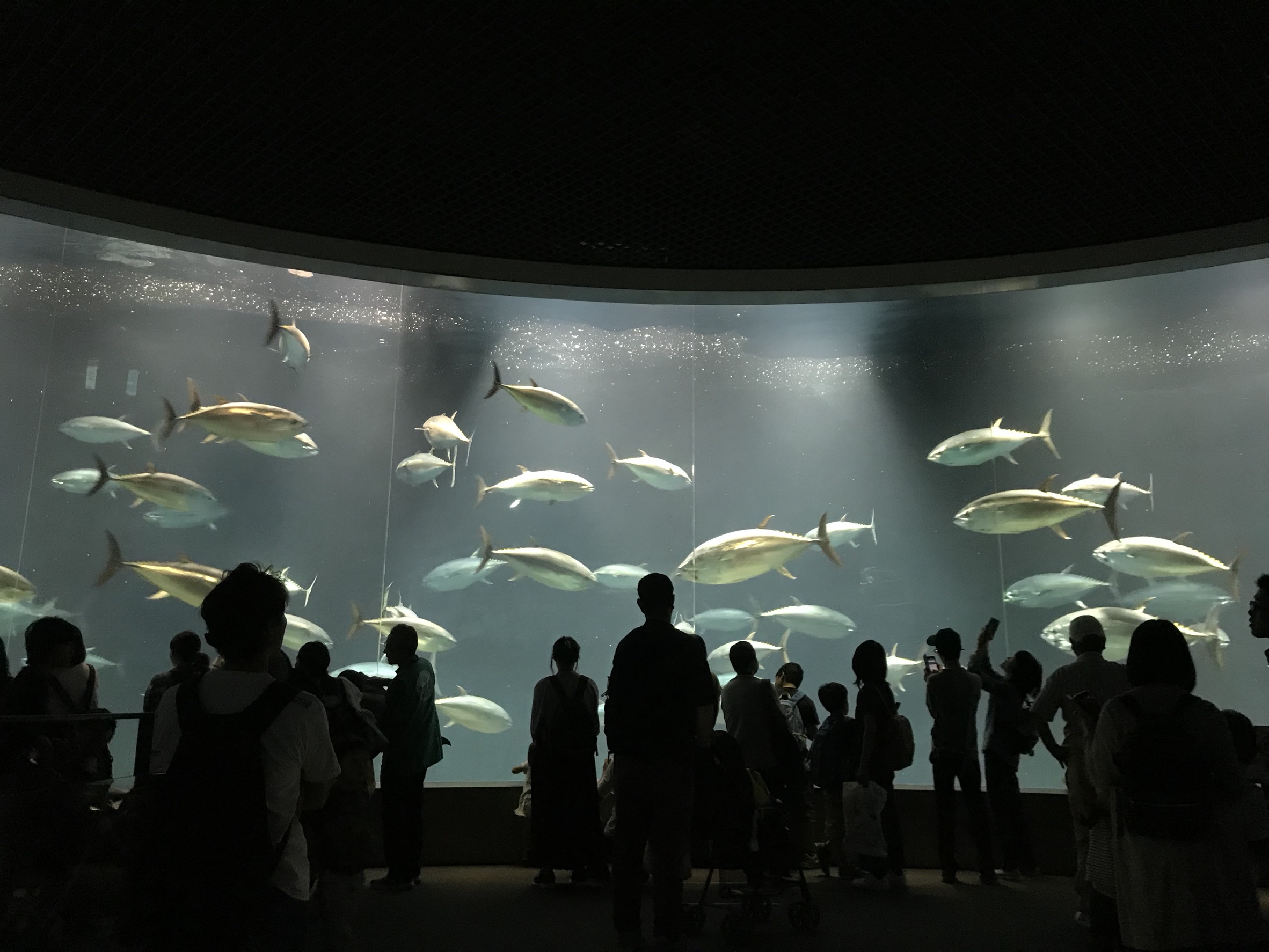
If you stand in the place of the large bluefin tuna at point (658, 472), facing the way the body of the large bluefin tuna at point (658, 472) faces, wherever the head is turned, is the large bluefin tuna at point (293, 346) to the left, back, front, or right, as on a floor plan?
back

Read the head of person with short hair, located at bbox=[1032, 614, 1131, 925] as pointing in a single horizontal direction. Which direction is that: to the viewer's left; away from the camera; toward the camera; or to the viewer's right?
away from the camera

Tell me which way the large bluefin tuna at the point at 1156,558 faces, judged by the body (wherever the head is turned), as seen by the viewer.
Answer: to the viewer's left

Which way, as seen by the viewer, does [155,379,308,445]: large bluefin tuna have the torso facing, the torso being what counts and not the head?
to the viewer's right

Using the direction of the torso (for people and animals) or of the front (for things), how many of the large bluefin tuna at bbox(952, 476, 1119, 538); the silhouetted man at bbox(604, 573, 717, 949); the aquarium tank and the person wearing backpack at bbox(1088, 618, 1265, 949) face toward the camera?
1

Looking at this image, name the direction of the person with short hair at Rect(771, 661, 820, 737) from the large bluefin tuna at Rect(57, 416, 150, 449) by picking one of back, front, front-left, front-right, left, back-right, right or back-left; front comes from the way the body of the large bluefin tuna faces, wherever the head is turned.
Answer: back-left

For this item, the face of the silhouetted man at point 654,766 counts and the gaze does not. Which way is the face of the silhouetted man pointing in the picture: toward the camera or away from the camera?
away from the camera

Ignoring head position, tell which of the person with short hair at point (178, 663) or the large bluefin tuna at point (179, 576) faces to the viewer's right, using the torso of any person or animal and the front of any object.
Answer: the large bluefin tuna

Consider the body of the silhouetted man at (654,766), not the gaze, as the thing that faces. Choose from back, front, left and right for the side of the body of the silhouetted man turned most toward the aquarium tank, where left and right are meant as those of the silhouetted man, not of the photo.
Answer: front

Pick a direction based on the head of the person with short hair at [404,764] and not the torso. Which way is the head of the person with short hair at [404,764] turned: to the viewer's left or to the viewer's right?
to the viewer's left

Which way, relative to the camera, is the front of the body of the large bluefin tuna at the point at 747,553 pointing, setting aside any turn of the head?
to the viewer's left

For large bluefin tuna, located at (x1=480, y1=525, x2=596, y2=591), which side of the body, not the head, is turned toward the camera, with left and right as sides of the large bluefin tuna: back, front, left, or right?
right

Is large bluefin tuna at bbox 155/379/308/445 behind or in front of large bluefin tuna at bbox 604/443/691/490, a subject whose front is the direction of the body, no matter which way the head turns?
behind

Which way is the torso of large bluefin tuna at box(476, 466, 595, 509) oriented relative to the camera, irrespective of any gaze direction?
to the viewer's right

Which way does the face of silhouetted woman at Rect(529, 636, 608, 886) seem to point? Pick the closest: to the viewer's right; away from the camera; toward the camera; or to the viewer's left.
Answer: away from the camera

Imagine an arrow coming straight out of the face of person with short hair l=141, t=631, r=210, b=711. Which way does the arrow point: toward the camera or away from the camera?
away from the camera
